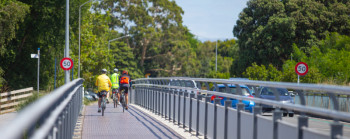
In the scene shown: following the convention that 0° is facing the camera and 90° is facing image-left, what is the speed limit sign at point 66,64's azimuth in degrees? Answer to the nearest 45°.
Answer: approximately 0°

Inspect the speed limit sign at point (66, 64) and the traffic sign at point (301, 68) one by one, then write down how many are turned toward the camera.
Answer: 2

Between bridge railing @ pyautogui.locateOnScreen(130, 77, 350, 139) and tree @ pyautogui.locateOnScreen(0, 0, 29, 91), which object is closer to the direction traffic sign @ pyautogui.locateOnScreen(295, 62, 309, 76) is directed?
the bridge railing

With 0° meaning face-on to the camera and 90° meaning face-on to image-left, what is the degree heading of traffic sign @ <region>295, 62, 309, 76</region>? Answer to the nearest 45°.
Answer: approximately 0°

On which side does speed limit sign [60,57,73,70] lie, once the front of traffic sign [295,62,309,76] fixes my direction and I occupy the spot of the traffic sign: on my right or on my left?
on my right

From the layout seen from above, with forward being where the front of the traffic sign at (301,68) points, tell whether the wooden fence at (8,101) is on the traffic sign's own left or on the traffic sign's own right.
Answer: on the traffic sign's own right

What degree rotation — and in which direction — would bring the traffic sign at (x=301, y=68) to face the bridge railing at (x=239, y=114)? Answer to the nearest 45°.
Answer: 0° — it already faces it
